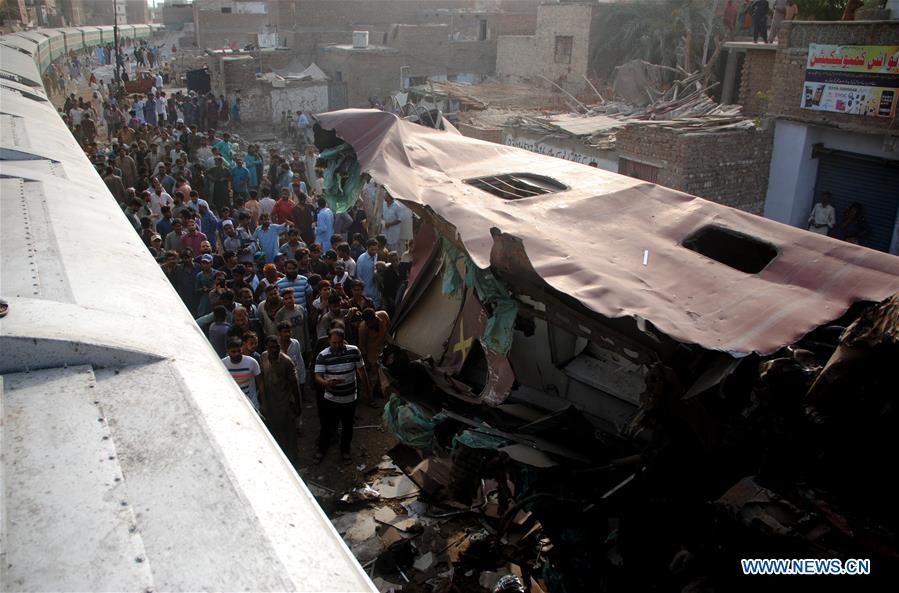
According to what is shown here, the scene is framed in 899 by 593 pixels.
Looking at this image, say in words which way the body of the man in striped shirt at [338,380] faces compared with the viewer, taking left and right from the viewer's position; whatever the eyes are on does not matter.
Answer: facing the viewer

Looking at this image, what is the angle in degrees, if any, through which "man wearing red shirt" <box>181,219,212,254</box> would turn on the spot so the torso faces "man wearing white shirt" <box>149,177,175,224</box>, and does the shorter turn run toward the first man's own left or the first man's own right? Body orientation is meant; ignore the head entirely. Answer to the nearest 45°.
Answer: approximately 180°

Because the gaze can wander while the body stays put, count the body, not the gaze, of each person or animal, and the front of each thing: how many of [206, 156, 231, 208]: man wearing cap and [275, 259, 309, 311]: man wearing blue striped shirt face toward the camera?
2

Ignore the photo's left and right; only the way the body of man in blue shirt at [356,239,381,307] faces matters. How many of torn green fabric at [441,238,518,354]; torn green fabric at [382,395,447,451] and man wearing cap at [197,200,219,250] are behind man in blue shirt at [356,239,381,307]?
1

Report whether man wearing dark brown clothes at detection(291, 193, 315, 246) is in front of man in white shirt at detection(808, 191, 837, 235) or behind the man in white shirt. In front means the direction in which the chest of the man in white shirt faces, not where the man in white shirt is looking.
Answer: in front

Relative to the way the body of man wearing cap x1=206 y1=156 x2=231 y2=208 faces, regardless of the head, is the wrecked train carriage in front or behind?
in front

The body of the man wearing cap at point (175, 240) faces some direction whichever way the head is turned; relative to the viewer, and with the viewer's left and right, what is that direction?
facing the viewer and to the right of the viewer

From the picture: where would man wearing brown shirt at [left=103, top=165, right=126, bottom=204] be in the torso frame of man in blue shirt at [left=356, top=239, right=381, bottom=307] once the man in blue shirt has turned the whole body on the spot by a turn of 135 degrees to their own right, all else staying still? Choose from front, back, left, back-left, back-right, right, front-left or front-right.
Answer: front-right

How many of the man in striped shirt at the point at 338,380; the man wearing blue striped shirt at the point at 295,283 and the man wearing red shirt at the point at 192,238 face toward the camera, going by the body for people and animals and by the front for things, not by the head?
3

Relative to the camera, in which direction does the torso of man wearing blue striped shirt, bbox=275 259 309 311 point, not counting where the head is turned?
toward the camera
